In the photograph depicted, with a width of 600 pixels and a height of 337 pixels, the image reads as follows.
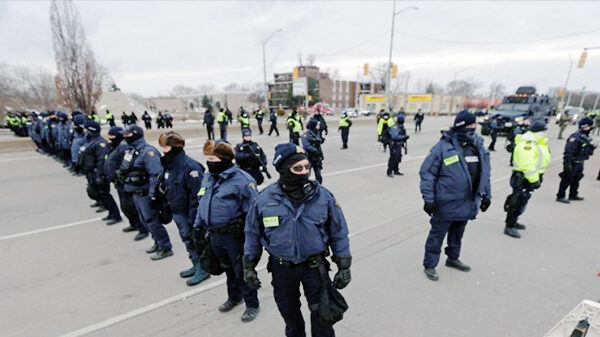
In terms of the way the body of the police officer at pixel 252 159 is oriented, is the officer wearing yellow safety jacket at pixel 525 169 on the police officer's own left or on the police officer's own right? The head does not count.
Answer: on the police officer's own left

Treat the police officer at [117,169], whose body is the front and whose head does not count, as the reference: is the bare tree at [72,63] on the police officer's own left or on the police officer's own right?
on the police officer's own right

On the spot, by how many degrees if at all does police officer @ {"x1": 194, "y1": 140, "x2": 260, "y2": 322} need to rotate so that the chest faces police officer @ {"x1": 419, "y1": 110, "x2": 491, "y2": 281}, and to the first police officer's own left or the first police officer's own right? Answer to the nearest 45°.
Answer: approximately 135° to the first police officer's own left

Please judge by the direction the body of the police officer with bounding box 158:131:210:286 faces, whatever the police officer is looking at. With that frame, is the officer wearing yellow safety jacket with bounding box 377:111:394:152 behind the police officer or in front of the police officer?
behind

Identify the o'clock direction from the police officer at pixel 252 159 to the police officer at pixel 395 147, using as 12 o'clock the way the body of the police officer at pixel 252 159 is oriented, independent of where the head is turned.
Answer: the police officer at pixel 395 147 is roughly at 8 o'clock from the police officer at pixel 252 159.

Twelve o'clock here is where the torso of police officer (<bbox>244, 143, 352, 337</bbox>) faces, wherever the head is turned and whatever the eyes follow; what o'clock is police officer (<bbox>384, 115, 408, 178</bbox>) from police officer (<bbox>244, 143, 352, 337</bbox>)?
police officer (<bbox>384, 115, 408, 178</bbox>) is roughly at 7 o'clock from police officer (<bbox>244, 143, 352, 337</bbox>).

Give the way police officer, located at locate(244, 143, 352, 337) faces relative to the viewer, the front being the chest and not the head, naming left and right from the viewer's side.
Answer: facing the viewer

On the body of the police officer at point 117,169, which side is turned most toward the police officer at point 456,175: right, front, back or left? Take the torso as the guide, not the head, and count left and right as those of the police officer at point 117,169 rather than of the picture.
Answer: left

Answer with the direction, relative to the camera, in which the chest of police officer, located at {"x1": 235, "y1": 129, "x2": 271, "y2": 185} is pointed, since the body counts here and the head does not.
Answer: toward the camera

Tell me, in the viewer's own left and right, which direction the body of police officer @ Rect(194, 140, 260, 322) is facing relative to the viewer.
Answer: facing the viewer and to the left of the viewer

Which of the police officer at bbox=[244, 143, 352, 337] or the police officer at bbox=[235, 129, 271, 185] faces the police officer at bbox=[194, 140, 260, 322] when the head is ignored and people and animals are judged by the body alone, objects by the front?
the police officer at bbox=[235, 129, 271, 185]

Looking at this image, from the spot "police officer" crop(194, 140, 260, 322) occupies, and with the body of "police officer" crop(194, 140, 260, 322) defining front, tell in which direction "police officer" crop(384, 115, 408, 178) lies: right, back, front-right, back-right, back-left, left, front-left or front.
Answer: back

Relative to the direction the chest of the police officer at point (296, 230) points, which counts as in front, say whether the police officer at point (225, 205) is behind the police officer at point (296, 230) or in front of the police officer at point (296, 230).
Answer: behind

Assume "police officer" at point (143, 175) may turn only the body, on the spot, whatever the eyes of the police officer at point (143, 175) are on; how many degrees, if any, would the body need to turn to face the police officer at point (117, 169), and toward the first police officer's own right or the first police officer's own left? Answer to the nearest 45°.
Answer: approximately 135° to the first police officer's own right
